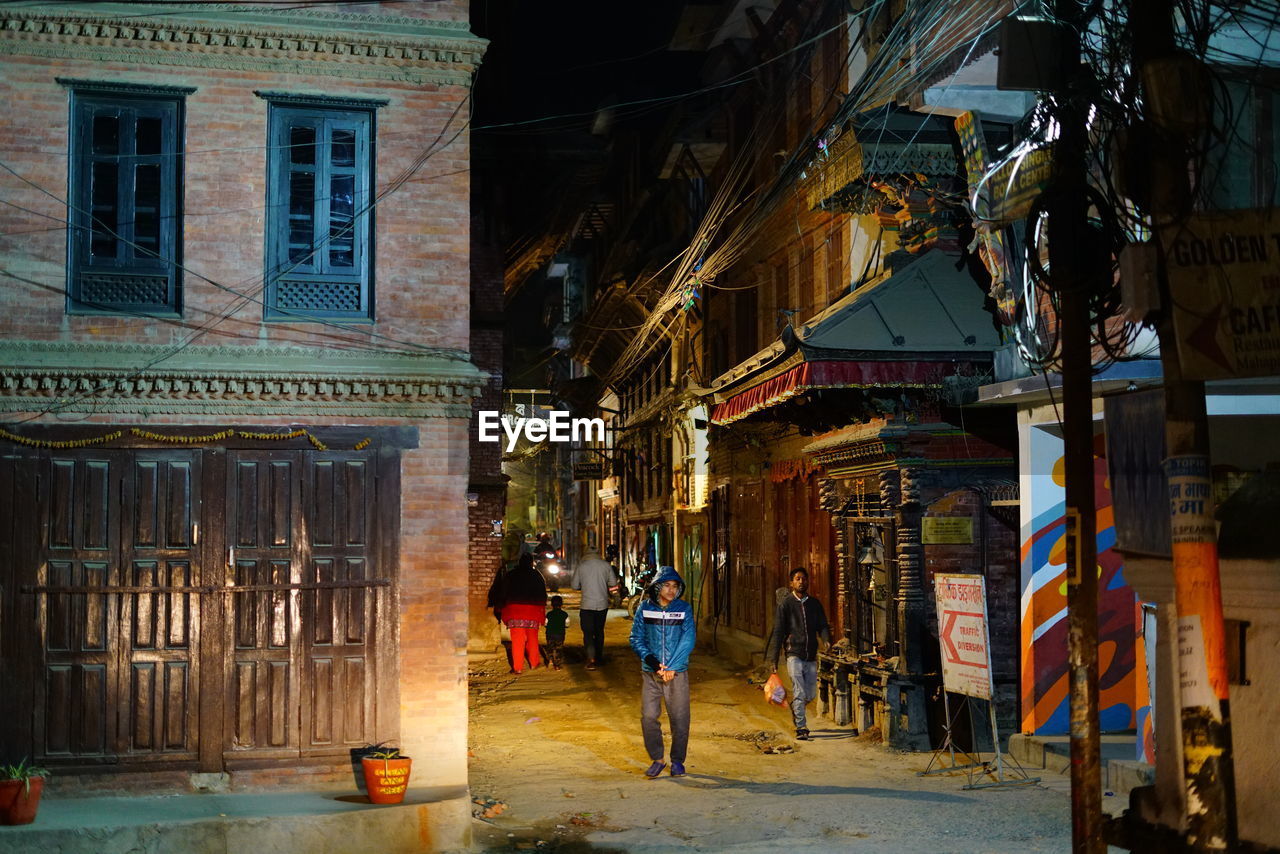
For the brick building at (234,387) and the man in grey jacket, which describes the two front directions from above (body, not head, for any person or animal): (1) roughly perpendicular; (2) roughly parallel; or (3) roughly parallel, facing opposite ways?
roughly parallel, facing opposite ways

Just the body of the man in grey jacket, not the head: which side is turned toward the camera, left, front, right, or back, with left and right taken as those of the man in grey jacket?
back

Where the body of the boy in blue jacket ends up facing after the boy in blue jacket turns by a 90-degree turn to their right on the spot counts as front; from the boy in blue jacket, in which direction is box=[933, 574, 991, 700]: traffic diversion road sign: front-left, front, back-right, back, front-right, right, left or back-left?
back

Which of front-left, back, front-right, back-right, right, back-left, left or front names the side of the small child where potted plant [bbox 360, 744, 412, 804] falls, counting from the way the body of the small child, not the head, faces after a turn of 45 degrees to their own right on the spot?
back-right

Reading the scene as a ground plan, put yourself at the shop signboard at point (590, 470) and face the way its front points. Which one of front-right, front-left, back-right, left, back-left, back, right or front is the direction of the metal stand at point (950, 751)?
front

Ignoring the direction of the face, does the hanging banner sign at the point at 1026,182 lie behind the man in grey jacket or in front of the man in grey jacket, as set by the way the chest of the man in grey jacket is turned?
behind

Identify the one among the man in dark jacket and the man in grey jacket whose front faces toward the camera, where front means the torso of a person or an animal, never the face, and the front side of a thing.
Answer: the man in dark jacket

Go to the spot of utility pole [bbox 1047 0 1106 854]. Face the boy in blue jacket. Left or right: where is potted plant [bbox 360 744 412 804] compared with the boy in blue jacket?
left

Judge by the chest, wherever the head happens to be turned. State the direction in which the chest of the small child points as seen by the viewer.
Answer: away from the camera

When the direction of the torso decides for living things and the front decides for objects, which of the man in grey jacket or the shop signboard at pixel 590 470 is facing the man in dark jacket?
the shop signboard

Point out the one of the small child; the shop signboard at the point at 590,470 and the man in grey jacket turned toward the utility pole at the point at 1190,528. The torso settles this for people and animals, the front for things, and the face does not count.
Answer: the shop signboard

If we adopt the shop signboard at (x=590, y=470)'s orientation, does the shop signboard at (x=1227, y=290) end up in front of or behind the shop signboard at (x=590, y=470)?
in front

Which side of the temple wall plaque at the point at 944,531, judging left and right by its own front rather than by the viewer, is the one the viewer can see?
front

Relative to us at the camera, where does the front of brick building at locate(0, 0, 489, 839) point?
facing the viewer
